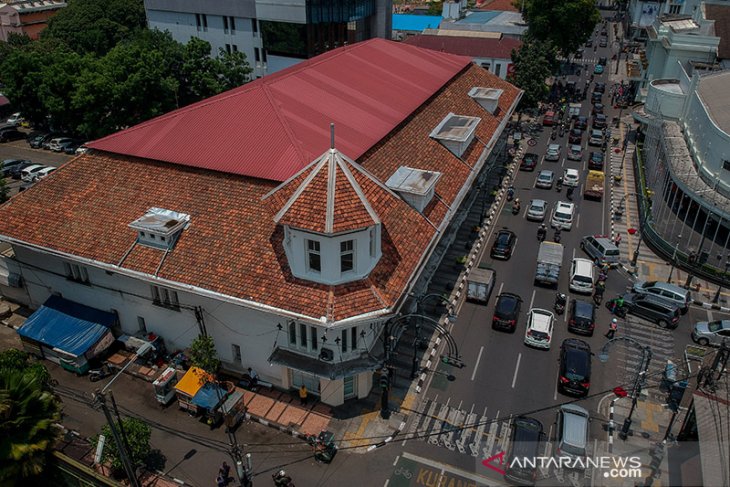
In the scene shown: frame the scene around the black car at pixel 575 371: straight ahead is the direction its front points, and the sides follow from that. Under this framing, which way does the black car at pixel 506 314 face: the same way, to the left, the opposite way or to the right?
the same way

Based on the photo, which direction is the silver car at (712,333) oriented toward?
to the viewer's left

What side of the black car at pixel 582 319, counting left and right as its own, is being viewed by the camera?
back

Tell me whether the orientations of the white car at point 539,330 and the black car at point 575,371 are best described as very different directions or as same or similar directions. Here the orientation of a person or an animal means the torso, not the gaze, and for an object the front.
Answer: same or similar directions

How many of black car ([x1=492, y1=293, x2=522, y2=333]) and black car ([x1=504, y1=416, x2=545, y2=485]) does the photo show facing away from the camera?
2

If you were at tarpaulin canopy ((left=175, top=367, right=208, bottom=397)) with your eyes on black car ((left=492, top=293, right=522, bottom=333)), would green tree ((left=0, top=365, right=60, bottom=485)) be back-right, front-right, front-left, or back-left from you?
back-right

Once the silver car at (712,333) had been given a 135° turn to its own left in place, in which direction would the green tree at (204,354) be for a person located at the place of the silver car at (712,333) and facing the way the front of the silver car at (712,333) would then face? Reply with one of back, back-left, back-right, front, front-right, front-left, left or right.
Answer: right

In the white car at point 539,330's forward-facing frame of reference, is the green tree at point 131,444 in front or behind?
behind

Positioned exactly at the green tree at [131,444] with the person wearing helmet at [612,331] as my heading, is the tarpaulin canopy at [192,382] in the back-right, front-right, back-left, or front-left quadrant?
front-left

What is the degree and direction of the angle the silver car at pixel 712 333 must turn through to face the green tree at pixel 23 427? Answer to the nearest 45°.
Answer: approximately 45° to its left

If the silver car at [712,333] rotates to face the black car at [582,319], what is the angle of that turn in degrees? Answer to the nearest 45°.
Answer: approximately 45° to its left

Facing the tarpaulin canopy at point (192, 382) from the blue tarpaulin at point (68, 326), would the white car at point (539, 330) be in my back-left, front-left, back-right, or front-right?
front-left

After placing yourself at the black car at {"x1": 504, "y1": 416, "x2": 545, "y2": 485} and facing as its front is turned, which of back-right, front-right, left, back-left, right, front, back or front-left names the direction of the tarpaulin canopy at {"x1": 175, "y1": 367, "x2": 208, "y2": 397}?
left

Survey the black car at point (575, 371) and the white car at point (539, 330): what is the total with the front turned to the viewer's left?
0
